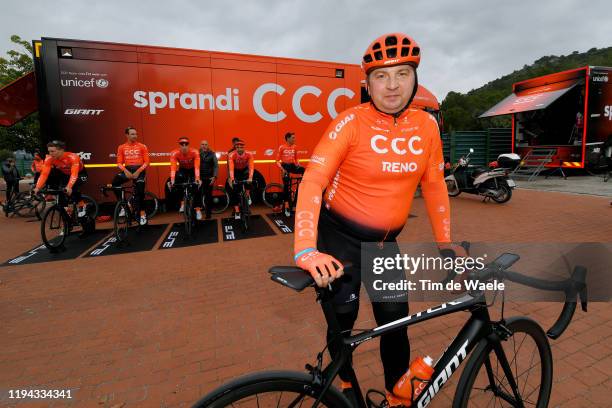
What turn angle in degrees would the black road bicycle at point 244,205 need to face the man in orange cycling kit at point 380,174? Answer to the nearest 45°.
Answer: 0° — it already faces them

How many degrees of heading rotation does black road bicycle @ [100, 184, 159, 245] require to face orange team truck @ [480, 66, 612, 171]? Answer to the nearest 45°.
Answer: approximately 135° to its left

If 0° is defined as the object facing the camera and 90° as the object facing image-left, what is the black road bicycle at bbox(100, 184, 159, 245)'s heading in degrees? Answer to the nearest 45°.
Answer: approximately 45°

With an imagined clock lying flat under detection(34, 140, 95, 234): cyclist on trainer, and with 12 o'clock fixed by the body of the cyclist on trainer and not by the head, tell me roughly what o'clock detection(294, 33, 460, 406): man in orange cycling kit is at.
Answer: The man in orange cycling kit is roughly at 10 o'clock from the cyclist on trainer.

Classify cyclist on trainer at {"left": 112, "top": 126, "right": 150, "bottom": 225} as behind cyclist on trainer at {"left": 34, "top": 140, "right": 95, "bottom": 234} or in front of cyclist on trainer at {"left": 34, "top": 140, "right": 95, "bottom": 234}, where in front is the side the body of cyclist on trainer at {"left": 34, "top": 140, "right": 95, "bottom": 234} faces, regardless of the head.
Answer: behind

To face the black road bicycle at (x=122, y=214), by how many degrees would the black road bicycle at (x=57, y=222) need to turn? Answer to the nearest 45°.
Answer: approximately 135° to its left

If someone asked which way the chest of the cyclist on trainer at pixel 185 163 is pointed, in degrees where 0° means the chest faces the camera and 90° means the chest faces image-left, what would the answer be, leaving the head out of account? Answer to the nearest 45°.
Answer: approximately 0°
